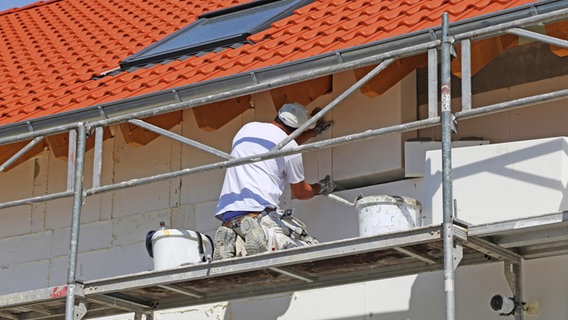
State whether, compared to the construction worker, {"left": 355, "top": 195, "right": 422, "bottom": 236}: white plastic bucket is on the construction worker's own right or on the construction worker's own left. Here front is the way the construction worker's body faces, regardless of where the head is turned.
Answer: on the construction worker's own right

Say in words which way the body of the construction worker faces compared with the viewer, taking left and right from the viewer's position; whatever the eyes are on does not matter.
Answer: facing away from the viewer and to the right of the viewer

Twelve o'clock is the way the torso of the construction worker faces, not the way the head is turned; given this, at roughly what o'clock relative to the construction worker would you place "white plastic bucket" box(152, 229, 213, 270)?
The white plastic bucket is roughly at 8 o'clock from the construction worker.
